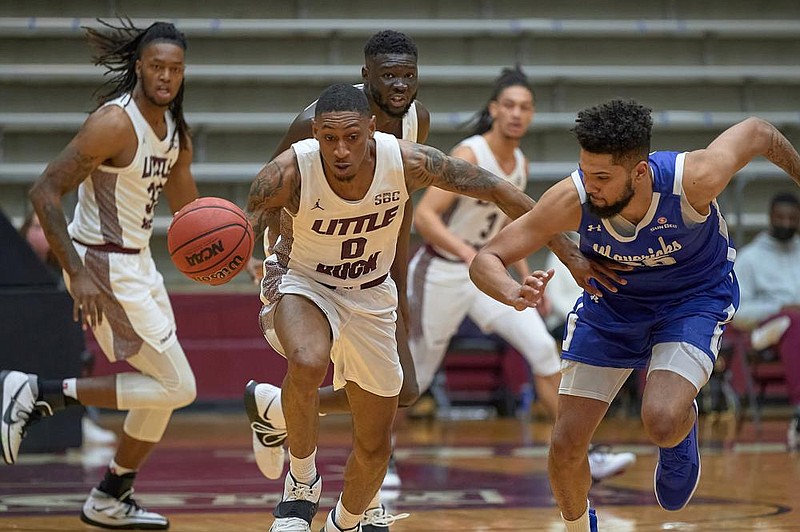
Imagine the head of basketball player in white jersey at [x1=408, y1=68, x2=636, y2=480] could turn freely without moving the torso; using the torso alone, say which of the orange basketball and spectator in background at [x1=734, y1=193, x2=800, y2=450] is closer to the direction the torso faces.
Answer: the orange basketball

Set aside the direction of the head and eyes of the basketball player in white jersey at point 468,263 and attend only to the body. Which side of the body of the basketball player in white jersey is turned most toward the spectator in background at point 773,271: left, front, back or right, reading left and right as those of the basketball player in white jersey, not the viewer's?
left

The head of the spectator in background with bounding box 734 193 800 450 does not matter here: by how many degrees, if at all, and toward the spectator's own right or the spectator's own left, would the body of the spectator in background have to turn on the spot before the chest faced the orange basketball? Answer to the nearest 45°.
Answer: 0° — they already face it

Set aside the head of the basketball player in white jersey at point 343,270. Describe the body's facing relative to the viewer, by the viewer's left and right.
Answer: facing the viewer

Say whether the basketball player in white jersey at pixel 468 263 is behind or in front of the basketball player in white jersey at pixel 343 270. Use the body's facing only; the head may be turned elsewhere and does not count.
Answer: behind

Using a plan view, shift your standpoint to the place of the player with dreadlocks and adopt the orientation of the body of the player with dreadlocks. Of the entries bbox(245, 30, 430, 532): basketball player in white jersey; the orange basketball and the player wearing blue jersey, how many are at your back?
0

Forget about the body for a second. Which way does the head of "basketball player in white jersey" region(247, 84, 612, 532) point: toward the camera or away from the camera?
toward the camera

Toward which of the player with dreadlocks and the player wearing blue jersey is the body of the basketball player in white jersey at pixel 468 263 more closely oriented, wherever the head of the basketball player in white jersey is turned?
the player wearing blue jersey

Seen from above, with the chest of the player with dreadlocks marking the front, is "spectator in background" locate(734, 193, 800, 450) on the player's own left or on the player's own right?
on the player's own left

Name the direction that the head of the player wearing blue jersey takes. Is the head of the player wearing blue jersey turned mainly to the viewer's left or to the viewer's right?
to the viewer's left

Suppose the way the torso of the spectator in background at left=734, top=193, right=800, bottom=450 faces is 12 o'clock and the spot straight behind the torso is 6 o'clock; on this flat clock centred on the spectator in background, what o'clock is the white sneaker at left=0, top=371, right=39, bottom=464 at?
The white sneaker is roughly at 1 o'clock from the spectator in background.

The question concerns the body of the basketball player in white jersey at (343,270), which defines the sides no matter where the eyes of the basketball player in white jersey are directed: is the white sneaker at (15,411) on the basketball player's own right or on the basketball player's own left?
on the basketball player's own right

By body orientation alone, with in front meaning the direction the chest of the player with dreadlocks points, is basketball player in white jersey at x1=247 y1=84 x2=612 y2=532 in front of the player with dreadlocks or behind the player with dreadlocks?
in front

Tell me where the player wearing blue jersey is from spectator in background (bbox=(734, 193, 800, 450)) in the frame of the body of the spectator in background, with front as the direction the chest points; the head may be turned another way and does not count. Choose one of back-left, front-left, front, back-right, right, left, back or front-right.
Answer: front

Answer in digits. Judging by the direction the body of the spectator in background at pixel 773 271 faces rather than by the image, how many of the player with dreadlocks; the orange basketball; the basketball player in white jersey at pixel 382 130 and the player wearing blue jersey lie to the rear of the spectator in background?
0

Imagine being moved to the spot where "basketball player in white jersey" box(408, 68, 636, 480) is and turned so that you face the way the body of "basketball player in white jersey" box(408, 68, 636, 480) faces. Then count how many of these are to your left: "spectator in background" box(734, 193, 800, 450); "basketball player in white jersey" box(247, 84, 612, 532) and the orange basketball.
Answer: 1

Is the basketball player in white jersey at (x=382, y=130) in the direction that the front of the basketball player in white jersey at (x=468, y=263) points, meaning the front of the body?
no

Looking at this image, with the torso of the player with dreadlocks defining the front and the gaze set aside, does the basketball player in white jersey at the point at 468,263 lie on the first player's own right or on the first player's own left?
on the first player's own left
